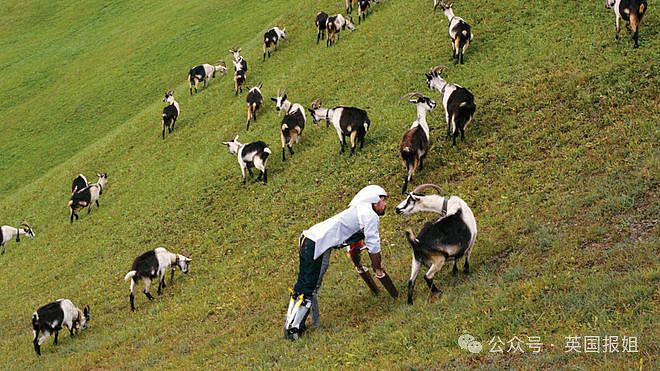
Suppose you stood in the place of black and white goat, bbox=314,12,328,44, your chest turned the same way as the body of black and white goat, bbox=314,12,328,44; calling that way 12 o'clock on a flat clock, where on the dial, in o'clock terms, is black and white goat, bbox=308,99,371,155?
black and white goat, bbox=308,99,371,155 is roughly at 6 o'clock from black and white goat, bbox=314,12,328,44.

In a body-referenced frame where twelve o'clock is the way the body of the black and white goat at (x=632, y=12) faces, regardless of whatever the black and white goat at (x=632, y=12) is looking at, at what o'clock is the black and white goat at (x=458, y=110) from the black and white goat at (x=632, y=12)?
the black and white goat at (x=458, y=110) is roughly at 9 o'clock from the black and white goat at (x=632, y=12).

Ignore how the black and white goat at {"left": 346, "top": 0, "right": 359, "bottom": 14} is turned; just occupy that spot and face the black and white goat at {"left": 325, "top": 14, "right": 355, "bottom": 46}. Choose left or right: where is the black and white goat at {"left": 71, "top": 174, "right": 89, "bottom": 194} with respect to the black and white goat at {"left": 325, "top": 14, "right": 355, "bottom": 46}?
right

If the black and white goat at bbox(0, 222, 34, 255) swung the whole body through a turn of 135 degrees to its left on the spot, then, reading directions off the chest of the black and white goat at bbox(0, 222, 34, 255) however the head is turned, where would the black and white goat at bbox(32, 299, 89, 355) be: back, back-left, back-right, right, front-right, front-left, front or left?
back-left

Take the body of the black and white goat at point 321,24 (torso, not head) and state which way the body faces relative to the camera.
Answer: away from the camera

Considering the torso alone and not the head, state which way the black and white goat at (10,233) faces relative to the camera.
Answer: to the viewer's right

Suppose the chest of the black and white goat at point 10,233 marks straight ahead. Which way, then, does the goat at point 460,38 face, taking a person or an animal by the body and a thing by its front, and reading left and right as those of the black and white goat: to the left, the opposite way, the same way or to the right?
to the left

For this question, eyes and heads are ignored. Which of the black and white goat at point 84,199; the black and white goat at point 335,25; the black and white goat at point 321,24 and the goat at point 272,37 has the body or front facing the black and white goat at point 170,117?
the black and white goat at point 84,199

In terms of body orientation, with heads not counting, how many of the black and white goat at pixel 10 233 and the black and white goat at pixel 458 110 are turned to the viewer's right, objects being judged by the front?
1

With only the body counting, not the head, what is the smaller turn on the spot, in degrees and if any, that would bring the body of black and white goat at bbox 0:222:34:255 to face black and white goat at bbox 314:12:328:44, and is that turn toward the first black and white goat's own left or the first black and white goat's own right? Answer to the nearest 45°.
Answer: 0° — it already faces it

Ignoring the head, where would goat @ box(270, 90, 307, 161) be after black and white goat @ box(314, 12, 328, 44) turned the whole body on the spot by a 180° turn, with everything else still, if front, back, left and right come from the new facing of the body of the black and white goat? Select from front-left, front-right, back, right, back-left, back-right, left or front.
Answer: front

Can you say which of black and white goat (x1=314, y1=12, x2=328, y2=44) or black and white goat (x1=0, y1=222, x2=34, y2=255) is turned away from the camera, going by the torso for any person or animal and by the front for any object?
black and white goat (x1=314, y1=12, x2=328, y2=44)

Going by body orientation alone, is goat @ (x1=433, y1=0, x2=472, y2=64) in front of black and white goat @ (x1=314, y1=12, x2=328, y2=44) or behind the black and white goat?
behind

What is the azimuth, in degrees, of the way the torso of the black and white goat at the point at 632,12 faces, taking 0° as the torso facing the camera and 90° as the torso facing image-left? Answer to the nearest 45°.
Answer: approximately 135°

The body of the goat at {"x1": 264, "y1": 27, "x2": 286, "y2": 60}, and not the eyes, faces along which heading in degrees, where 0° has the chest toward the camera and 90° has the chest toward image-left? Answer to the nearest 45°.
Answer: approximately 225°
